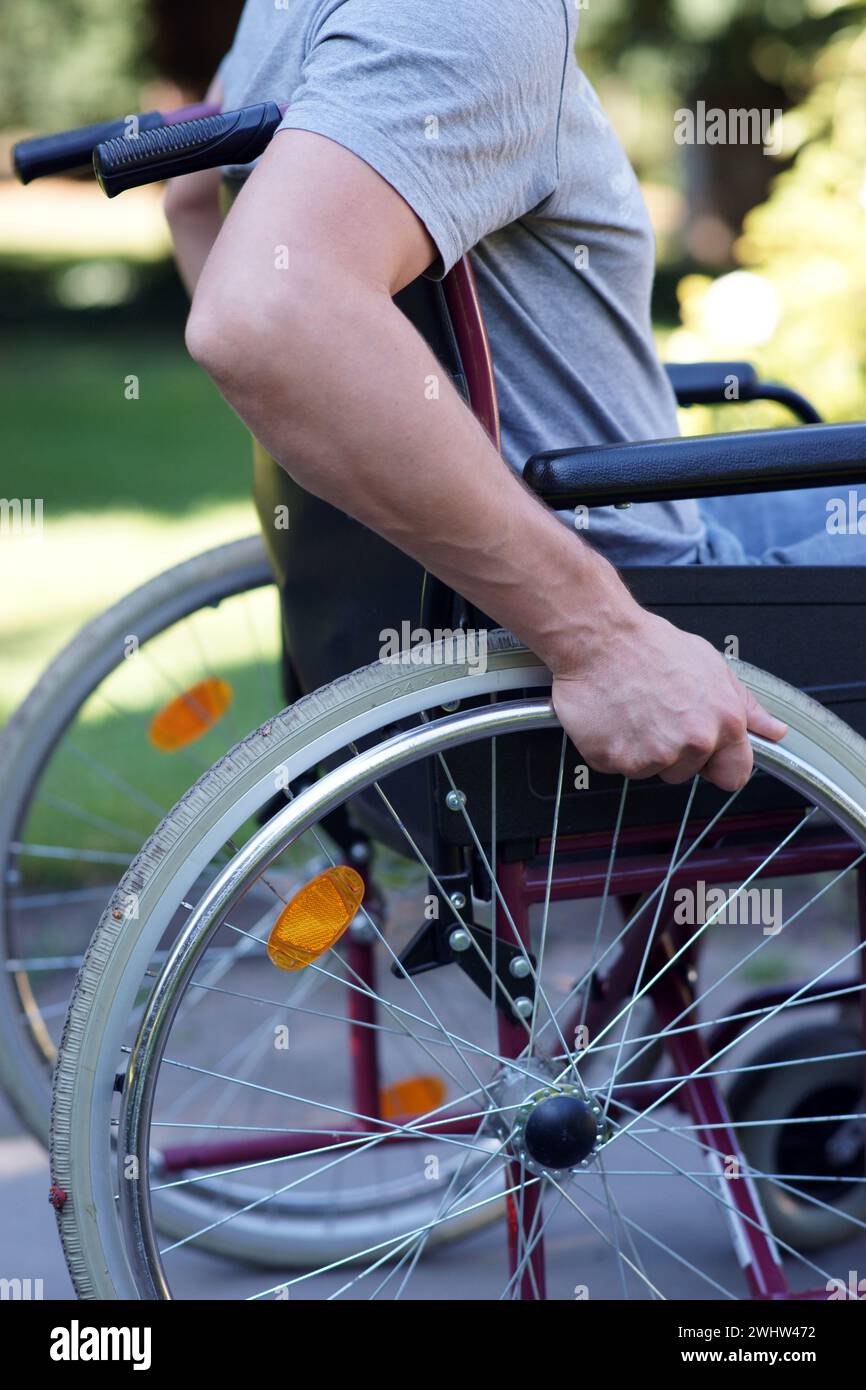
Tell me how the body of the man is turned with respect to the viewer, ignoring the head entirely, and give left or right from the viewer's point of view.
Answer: facing to the right of the viewer
